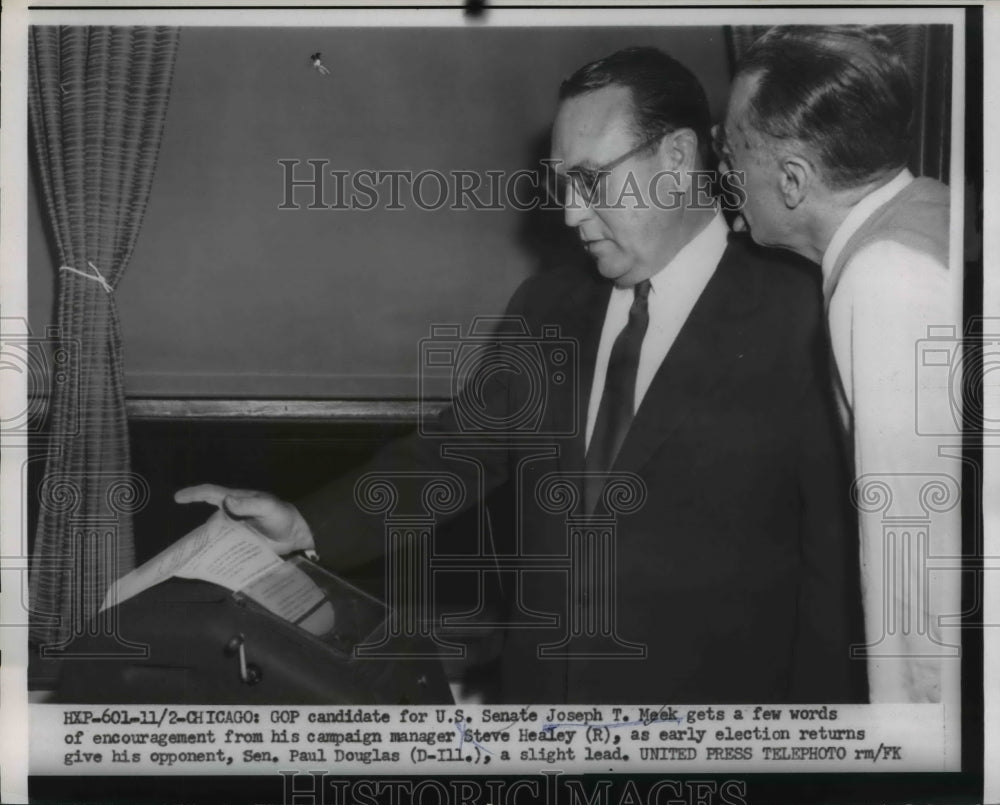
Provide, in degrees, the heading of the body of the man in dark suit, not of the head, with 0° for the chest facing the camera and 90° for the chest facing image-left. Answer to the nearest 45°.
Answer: approximately 45°

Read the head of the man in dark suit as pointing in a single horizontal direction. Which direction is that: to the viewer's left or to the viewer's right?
to the viewer's left
